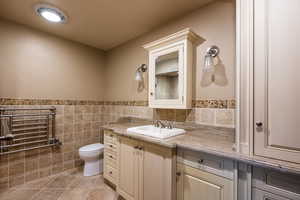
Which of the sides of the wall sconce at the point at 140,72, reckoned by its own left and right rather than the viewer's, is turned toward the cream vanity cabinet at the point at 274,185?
left

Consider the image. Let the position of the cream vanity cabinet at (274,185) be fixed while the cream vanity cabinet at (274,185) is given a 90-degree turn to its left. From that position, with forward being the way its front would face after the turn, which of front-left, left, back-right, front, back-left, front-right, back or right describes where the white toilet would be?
back-right

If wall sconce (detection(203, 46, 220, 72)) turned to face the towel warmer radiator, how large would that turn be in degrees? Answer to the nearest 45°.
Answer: approximately 45° to its right

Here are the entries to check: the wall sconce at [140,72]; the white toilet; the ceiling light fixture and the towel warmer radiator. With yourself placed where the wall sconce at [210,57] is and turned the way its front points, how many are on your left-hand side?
0

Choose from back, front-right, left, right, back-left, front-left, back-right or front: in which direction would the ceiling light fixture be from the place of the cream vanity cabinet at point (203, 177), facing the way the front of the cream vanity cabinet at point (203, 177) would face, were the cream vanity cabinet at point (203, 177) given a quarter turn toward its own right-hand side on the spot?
front-left

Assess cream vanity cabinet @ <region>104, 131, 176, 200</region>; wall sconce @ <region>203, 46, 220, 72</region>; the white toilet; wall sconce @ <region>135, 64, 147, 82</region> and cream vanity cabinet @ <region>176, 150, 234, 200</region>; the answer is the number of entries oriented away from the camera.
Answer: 0

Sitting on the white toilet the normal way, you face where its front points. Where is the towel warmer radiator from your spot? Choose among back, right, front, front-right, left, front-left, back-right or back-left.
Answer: front-right

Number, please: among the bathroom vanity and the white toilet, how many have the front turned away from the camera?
0

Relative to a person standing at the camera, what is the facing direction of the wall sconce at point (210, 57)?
facing the viewer and to the left of the viewer

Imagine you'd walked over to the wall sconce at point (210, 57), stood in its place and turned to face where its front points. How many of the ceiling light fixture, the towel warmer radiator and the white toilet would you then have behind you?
0

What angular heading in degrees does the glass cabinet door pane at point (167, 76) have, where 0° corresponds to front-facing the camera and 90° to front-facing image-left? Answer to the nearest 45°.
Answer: approximately 45°

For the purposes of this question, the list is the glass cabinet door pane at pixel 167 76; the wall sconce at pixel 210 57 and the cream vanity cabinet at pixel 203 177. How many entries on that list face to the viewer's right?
0

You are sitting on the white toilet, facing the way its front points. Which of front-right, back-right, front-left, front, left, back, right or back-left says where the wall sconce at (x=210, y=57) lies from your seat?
left

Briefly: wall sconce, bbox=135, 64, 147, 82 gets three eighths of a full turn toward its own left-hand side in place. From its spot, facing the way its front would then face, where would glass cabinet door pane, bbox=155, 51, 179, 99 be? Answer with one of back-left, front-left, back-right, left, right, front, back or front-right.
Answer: front-right

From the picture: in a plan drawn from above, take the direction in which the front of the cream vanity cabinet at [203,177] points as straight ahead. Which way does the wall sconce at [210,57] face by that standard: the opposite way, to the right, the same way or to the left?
the same way
